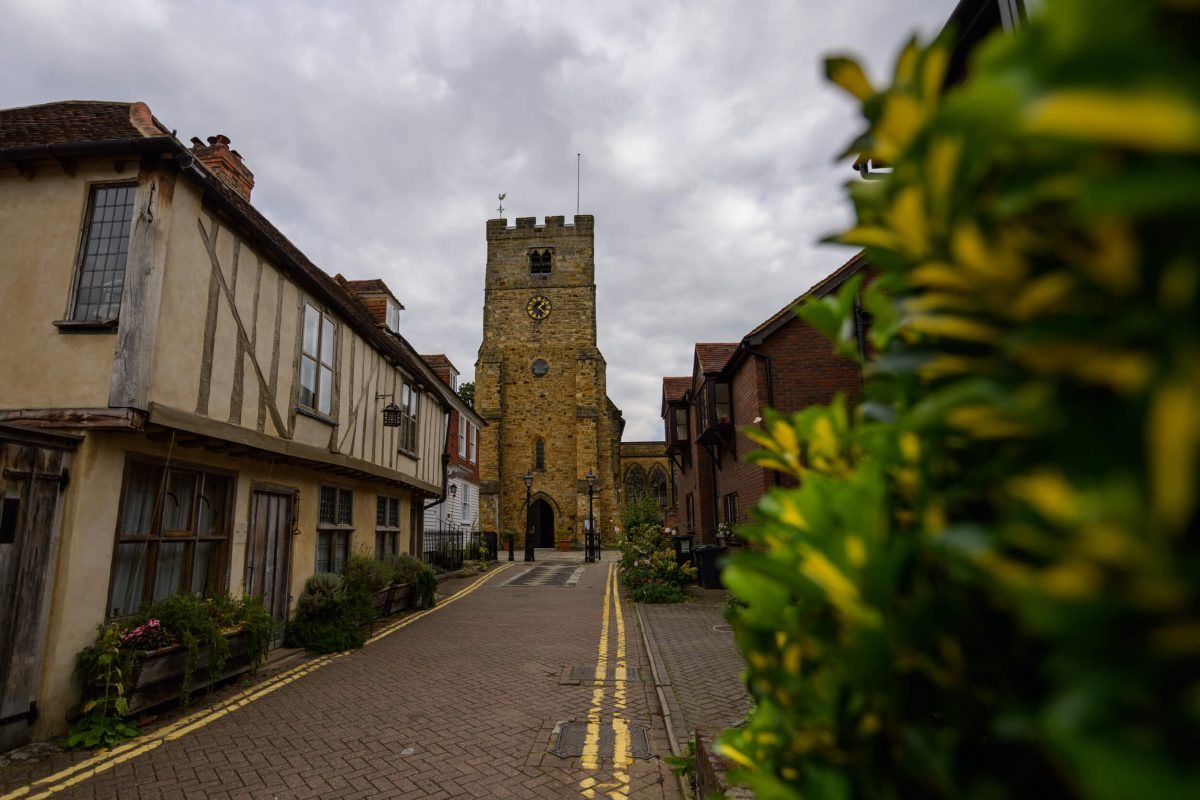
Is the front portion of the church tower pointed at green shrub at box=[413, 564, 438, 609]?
yes

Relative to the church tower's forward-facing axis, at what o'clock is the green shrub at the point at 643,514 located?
The green shrub is roughly at 11 o'clock from the church tower.

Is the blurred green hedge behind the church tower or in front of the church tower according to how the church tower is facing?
in front

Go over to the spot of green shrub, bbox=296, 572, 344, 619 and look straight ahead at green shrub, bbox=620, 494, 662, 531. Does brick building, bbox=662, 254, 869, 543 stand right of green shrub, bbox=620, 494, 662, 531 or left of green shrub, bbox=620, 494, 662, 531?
right

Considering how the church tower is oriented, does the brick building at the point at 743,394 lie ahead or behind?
ahead

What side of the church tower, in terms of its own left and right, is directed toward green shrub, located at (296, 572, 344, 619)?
front

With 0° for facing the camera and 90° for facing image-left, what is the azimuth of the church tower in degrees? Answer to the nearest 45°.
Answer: approximately 0°

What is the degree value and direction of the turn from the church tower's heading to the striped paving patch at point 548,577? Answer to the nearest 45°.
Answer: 0° — it already faces it

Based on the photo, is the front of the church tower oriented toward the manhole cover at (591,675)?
yes

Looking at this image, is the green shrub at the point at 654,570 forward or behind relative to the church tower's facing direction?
forward

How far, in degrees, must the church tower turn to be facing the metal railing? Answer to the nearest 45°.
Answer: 0° — it already faces it
